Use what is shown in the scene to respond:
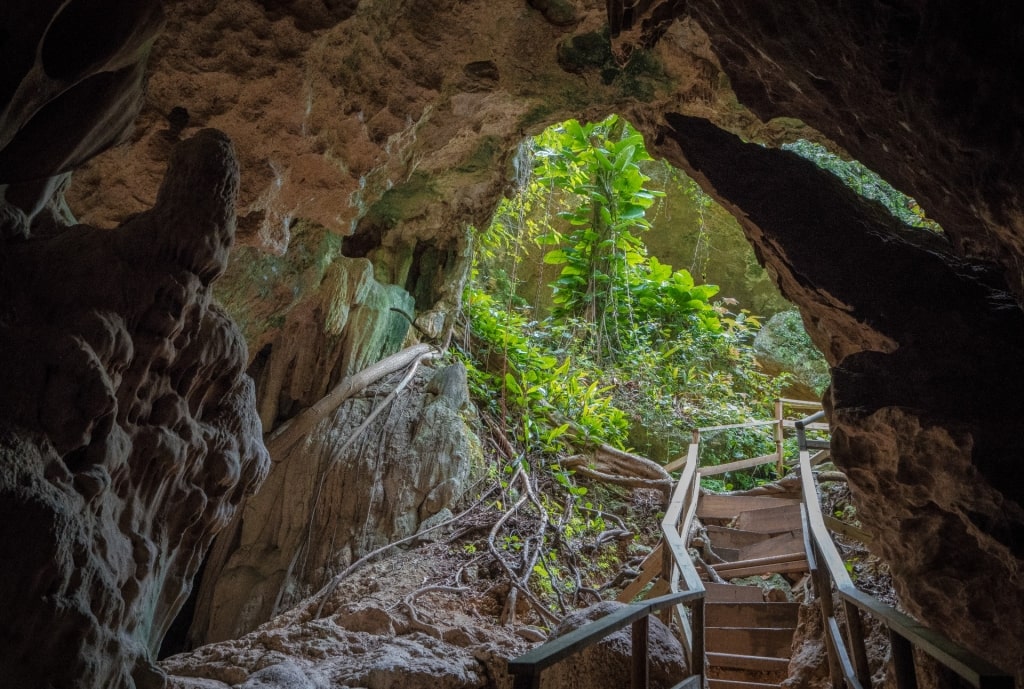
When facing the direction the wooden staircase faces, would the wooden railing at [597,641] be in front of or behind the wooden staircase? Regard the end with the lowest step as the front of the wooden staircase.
in front

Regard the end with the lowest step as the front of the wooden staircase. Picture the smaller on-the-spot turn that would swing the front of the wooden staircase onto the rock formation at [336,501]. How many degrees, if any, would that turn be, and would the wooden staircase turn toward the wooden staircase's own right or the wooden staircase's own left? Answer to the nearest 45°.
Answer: approximately 90° to the wooden staircase's own right

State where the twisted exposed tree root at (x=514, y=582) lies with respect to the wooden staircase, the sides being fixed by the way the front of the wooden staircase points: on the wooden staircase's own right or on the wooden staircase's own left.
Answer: on the wooden staircase's own right

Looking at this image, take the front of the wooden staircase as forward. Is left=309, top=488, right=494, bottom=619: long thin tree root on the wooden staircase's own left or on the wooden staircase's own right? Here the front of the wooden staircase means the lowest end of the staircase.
on the wooden staircase's own right

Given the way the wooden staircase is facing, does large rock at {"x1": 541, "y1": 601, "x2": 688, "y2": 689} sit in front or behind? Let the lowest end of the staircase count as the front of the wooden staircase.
in front

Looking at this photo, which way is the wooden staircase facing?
toward the camera

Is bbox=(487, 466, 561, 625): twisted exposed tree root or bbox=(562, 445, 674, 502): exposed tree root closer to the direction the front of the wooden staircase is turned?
the twisted exposed tree root
